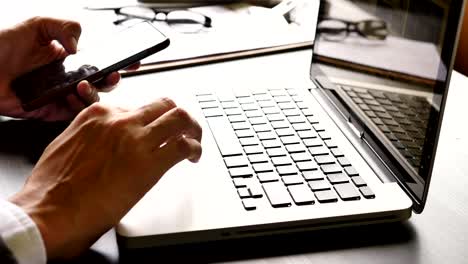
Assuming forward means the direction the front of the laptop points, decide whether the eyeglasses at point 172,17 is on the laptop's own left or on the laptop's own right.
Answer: on the laptop's own right

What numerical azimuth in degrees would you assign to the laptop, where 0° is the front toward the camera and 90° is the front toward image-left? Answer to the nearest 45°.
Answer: approximately 90°
